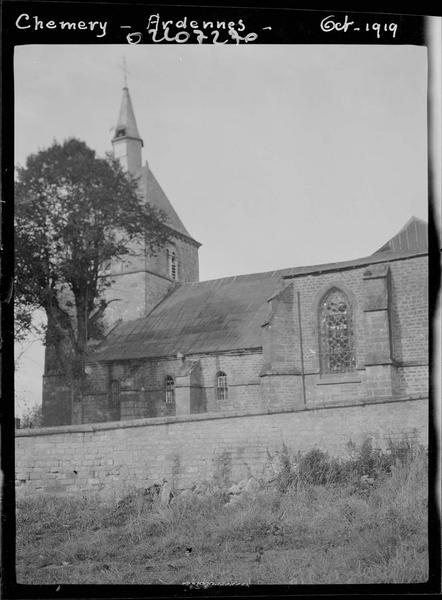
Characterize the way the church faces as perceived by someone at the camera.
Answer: facing away from the viewer and to the left of the viewer
